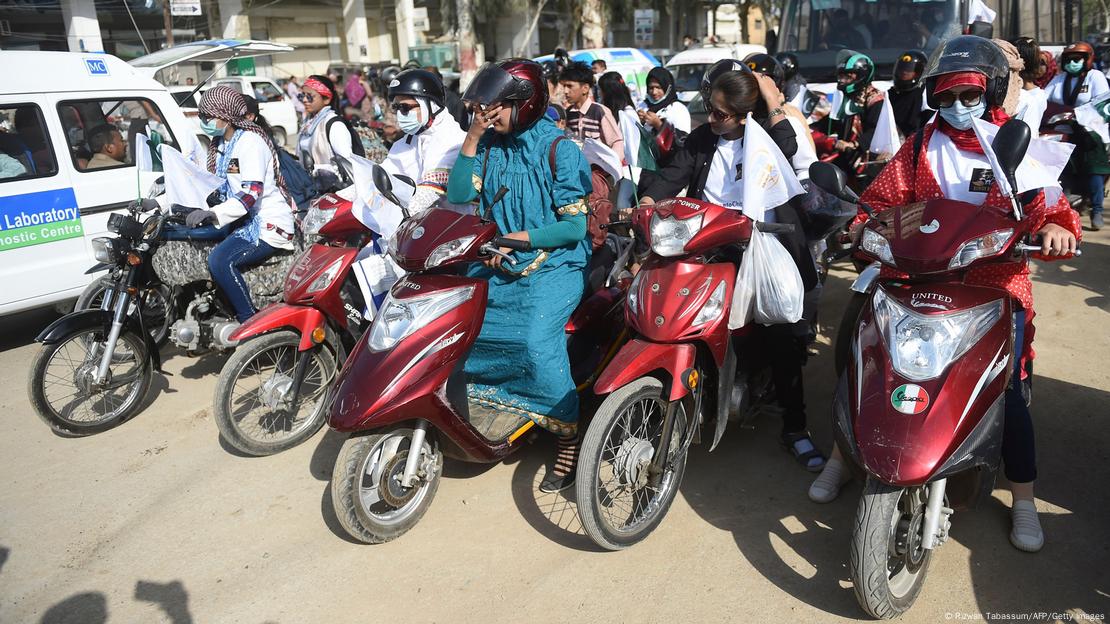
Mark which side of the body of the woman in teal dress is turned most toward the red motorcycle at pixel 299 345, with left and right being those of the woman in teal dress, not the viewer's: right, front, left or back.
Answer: right

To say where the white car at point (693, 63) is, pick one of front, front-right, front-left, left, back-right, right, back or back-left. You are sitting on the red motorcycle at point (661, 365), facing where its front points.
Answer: back-right

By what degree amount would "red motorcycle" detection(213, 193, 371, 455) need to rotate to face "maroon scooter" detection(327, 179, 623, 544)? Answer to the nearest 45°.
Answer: approximately 45° to its left

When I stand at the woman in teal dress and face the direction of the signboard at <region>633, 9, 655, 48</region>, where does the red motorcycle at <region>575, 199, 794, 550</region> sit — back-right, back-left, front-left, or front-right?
back-right

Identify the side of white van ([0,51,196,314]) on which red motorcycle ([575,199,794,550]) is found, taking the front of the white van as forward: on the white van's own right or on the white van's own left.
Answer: on the white van's own left

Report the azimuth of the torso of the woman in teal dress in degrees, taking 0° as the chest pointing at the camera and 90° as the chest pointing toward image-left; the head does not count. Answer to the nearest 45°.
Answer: approximately 45°

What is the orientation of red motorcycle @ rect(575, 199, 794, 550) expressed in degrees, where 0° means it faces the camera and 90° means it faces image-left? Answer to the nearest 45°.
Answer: approximately 45°

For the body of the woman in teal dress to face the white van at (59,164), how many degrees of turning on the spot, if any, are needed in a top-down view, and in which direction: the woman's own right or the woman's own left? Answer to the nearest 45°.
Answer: approximately 90° to the woman's own right

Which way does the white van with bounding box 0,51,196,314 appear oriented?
to the viewer's left
